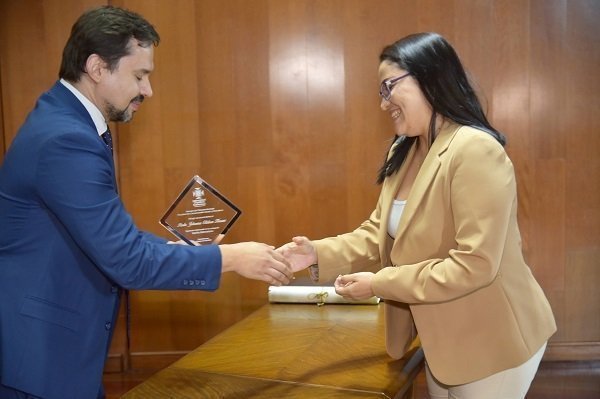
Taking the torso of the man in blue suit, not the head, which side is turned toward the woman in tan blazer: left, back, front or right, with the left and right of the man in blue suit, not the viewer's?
front

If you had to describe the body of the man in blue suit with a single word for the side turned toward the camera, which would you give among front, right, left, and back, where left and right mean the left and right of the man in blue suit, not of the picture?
right

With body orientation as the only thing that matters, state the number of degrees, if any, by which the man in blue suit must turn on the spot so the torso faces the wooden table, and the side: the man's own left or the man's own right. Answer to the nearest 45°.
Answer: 0° — they already face it

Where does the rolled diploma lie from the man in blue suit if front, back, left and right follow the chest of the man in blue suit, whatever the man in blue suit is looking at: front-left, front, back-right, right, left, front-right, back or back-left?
front-left

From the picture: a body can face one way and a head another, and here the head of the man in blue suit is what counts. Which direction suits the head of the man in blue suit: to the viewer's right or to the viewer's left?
to the viewer's right
